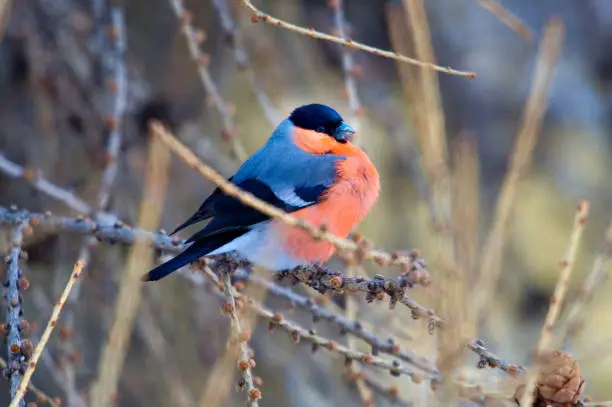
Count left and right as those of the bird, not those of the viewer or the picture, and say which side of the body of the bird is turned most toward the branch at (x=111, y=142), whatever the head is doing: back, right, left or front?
back

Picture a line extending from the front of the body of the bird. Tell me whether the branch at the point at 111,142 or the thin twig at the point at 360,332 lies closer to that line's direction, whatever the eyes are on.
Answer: the thin twig

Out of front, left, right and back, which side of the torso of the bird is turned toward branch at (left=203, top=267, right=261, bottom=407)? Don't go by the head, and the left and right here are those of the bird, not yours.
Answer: right

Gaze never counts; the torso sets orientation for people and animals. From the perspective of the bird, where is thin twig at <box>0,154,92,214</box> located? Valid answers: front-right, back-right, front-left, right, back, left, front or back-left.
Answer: back

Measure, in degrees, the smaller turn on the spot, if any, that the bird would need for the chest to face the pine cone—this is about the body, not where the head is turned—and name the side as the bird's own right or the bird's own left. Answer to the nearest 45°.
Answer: approximately 45° to the bird's own right

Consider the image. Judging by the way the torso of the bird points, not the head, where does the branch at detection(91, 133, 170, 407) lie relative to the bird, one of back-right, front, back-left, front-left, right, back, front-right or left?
back

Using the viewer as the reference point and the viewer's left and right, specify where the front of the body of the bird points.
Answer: facing to the right of the viewer
